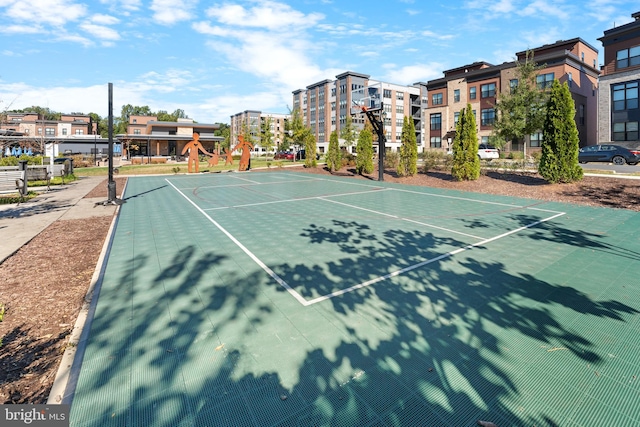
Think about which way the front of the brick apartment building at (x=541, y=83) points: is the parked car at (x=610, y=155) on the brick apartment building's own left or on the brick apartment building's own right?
on the brick apartment building's own left

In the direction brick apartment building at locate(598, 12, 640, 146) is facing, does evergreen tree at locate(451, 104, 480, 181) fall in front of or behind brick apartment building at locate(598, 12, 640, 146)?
in front

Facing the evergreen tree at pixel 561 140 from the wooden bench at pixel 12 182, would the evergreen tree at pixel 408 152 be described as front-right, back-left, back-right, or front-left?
front-left

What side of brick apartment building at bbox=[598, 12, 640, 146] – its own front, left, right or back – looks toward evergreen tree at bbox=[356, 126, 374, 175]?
front

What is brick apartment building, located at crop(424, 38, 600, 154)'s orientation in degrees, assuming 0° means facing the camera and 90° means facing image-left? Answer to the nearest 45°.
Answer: approximately 45°

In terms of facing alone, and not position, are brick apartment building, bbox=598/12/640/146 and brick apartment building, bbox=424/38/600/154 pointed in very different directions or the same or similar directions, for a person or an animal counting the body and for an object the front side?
same or similar directions

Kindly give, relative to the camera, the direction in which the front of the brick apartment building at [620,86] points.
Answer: facing the viewer and to the left of the viewer

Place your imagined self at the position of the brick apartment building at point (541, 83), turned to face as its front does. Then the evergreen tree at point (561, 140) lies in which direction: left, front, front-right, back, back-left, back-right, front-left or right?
front-left

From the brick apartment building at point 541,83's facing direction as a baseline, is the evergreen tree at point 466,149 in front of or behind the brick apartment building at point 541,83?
in front

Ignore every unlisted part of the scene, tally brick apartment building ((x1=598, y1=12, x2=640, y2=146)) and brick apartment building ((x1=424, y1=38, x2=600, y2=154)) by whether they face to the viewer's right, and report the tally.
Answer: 0

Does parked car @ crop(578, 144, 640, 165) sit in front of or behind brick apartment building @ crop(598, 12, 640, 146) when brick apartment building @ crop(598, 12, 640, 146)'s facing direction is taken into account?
in front
